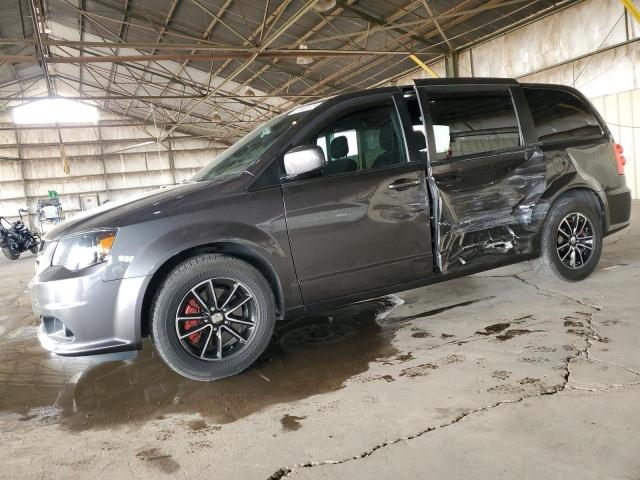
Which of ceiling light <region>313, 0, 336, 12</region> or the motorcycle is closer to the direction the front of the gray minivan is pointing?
the motorcycle

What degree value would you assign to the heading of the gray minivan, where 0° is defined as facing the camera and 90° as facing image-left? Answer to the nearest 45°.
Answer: approximately 45°

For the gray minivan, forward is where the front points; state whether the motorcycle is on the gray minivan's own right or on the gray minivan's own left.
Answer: on the gray minivan's own right
